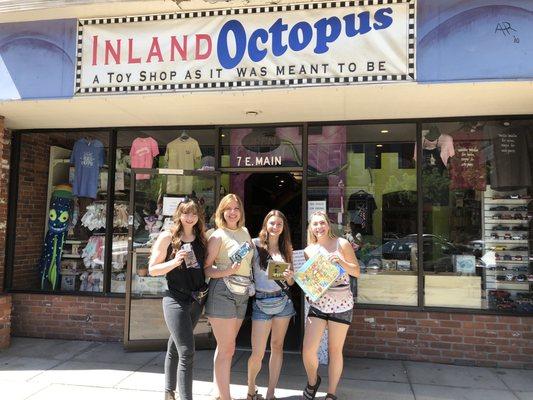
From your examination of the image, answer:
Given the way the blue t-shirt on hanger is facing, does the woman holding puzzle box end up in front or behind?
in front

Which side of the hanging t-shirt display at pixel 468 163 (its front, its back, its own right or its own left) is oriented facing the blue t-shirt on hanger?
right

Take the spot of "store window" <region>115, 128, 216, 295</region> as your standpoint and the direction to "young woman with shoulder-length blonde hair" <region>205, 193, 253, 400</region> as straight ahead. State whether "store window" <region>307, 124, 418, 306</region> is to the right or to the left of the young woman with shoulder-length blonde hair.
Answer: left

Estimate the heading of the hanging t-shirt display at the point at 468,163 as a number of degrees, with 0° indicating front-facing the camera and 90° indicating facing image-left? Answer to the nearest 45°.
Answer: approximately 0°

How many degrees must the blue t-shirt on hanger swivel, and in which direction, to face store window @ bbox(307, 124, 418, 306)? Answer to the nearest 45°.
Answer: approximately 45° to its left

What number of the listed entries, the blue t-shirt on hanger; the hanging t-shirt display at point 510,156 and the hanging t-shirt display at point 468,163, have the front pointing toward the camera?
3

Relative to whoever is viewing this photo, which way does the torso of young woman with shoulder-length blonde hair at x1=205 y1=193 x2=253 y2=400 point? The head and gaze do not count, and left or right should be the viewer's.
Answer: facing the viewer and to the right of the viewer
